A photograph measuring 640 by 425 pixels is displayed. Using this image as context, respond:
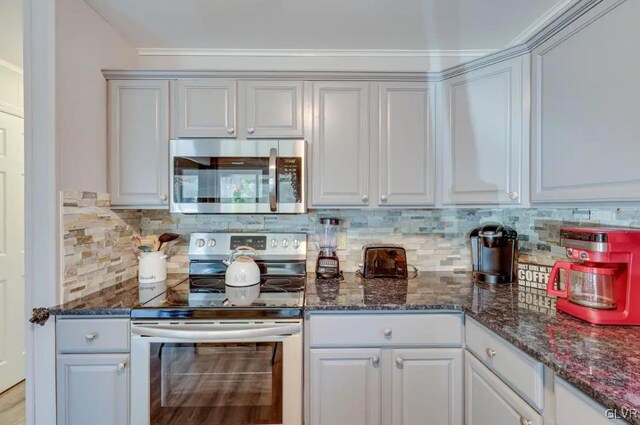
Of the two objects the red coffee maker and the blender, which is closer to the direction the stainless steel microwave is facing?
the red coffee maker

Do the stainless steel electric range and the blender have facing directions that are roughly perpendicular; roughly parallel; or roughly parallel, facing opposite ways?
roughly parallel

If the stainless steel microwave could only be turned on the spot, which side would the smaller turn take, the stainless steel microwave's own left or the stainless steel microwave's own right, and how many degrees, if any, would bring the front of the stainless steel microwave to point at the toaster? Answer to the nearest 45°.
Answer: approximately 90° to the stainless steel microwave's own left

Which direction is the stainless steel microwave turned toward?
toward the camera

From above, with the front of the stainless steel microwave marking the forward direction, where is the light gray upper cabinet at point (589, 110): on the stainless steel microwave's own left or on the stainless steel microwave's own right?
on the stainless steel microwave's own left

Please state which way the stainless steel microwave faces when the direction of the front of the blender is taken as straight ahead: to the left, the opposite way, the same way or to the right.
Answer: the same way

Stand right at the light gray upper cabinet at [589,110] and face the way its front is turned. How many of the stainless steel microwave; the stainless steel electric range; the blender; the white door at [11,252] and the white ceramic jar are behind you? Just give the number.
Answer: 0

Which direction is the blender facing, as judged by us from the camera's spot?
facing the viewer

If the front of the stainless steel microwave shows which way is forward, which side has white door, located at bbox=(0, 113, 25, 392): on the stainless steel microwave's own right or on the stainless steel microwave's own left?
on the stainless steel microwave's own right

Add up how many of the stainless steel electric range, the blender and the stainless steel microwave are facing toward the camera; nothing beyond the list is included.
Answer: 3

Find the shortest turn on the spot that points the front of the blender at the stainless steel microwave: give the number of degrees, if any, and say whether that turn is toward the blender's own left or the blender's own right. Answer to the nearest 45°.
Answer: approximately 45° to the blender's own right

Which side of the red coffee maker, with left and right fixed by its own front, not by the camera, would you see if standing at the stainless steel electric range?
front

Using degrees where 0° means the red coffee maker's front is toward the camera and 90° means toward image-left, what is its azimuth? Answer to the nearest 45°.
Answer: approximately 45°

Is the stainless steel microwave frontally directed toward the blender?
no

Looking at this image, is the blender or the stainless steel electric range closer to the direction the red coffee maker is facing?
the stainless steel electric range

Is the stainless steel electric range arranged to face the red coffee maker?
no

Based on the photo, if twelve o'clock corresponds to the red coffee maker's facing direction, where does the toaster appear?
The toaster is roughly at 2 o'clock from the red coffee maker.

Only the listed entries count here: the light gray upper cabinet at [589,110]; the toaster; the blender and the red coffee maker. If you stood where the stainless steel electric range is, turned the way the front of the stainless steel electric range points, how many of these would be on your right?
0
